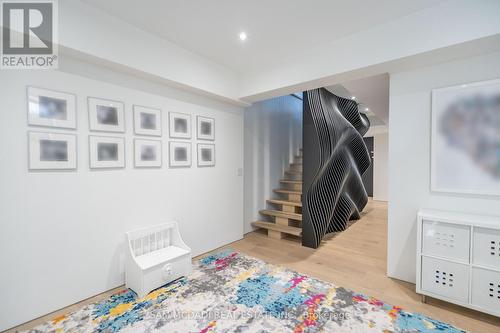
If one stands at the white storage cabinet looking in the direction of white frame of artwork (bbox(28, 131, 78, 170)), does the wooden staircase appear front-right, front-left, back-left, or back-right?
front-right

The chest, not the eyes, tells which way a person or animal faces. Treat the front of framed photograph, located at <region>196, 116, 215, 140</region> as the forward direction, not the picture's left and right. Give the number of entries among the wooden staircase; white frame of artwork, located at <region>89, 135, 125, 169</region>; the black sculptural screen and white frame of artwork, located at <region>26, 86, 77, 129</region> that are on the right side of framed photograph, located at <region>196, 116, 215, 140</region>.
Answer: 2

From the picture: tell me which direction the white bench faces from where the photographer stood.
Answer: facing the viewer and to the right of the viewer

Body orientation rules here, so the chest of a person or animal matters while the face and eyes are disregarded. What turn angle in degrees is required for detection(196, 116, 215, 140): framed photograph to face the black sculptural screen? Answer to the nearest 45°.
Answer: approximately 45° to its left

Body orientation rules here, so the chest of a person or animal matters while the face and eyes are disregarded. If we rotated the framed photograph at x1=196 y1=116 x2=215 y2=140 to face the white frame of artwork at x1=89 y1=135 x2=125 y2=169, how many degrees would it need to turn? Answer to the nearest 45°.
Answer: approximately 90° to its right

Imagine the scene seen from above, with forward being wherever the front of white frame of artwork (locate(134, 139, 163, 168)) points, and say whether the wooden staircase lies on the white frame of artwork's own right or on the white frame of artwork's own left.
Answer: on the white frame of artwork's own left

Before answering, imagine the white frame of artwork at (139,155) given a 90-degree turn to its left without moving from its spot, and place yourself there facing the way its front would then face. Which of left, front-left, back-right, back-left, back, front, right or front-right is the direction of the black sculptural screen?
front-right

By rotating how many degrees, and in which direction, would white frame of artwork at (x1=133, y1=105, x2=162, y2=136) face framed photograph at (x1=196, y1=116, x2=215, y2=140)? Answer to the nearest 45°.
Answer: approximately 45° to its left

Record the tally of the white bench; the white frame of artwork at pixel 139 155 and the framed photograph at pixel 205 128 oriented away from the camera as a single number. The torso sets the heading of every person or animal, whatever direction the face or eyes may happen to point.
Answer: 0
